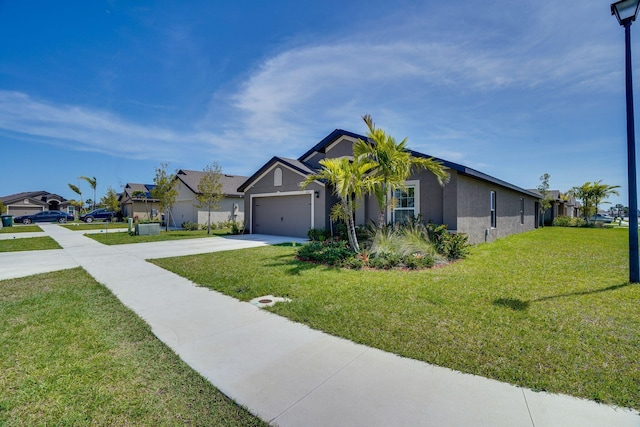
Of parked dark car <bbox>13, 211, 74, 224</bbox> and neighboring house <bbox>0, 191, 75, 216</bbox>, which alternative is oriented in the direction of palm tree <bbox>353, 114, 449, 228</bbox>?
the neighboring house

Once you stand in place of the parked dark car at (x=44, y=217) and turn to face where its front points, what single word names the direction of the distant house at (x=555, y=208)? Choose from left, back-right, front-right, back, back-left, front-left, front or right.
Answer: back-left

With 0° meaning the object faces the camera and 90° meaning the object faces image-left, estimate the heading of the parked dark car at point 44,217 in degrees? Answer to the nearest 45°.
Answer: approximately 90°

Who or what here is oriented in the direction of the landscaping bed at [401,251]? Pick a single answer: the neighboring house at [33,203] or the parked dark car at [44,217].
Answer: the neighboring house

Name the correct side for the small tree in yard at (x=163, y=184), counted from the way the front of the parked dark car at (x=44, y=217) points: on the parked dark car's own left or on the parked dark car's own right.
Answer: on the parked dark car's own left

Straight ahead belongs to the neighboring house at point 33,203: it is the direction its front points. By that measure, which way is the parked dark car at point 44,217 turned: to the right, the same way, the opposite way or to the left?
to the right

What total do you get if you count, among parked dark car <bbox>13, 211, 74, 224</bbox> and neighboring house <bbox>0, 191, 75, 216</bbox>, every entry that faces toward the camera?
1

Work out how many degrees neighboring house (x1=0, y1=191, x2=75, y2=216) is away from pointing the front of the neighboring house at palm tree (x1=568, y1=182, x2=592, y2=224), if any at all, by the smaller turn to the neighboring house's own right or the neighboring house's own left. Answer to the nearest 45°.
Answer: approximately 45° to the neighboring house's own left

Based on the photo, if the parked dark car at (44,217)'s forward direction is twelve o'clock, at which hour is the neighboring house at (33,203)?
The neighboring house is roughly at 3 o'clock from the parked dark car.

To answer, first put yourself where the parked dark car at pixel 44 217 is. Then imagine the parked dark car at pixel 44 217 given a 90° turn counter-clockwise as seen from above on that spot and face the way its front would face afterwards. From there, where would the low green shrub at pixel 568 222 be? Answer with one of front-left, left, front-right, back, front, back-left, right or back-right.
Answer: front-left
